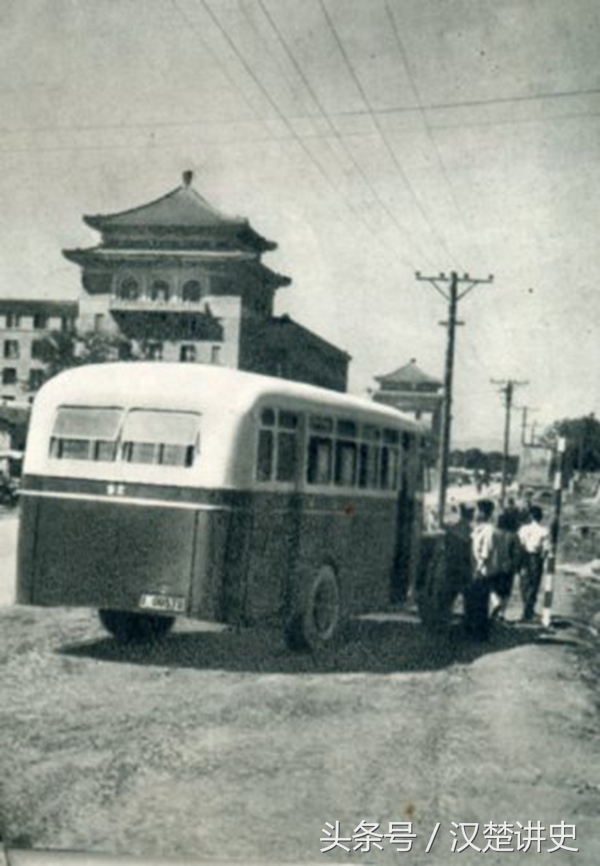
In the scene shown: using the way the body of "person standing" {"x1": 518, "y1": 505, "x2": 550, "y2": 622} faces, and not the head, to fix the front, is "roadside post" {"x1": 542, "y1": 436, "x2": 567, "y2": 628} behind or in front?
behind

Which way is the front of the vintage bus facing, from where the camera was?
facing away from the viewer and to the right of the viewer

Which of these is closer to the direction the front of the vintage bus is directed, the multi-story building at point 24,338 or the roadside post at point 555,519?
the roadside post

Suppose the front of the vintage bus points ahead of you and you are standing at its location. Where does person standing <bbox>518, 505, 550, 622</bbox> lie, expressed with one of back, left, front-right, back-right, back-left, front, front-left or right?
front

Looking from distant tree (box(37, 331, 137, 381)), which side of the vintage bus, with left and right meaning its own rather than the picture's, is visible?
left
